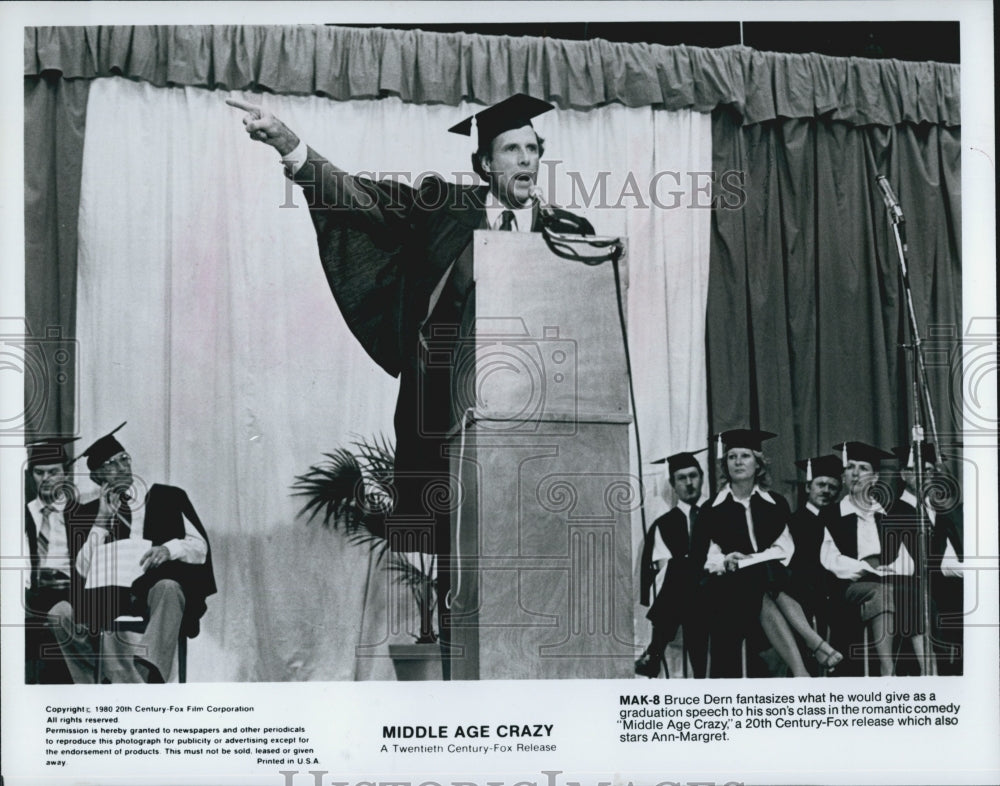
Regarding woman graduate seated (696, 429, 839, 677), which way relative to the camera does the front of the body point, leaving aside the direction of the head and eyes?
toward the camera

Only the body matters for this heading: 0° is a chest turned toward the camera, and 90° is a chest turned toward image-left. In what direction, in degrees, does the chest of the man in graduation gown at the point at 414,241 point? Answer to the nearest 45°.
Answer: approximately 315°
